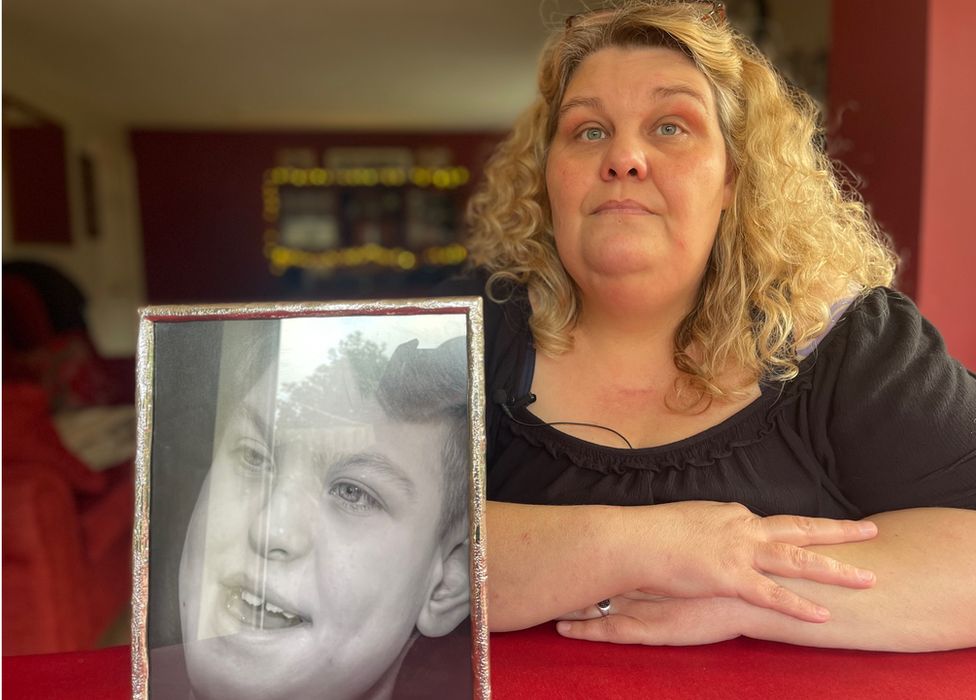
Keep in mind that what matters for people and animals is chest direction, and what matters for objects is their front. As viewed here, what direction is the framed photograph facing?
toward the camera

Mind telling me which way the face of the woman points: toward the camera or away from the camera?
toward the camera

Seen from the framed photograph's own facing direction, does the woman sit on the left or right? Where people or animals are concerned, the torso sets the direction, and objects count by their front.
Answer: on its left

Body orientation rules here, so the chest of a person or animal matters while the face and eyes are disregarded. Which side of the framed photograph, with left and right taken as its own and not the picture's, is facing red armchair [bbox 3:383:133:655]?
back
